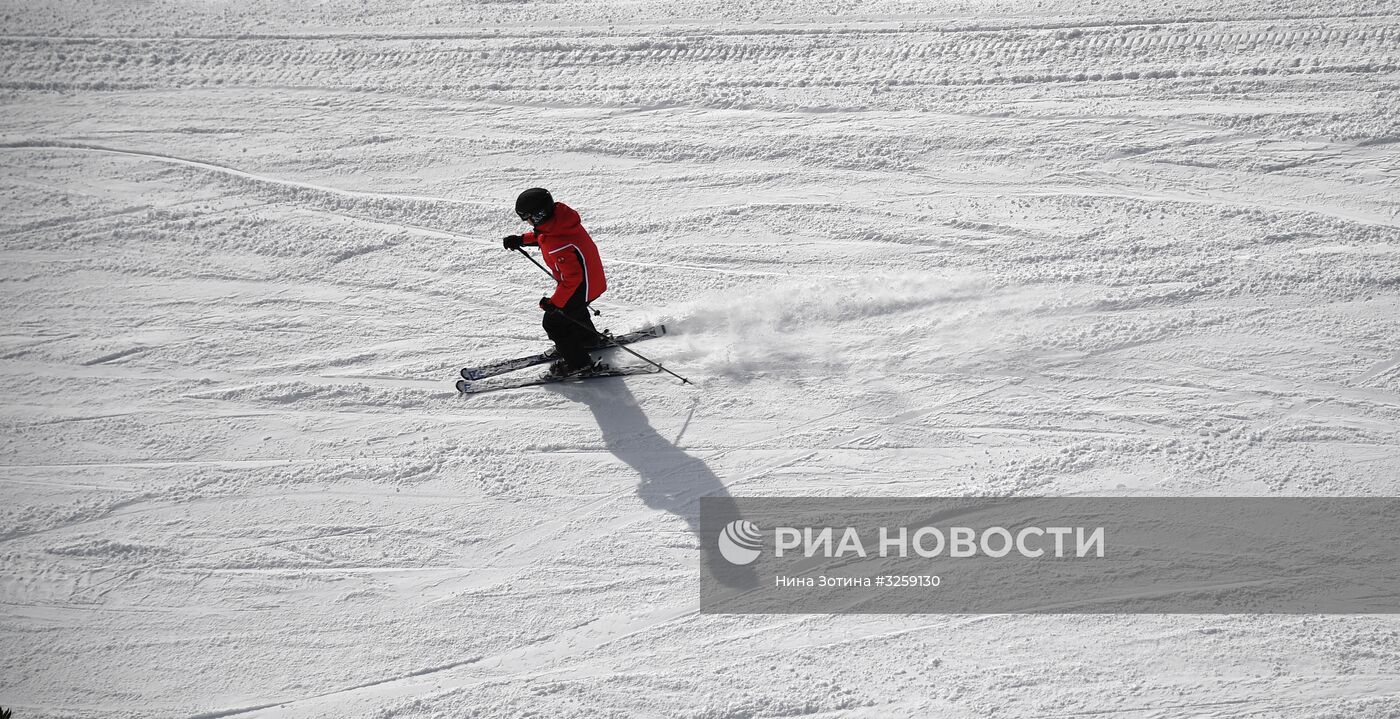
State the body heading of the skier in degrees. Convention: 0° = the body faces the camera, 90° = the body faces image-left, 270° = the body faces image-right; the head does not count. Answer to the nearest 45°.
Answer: approximately 90°
